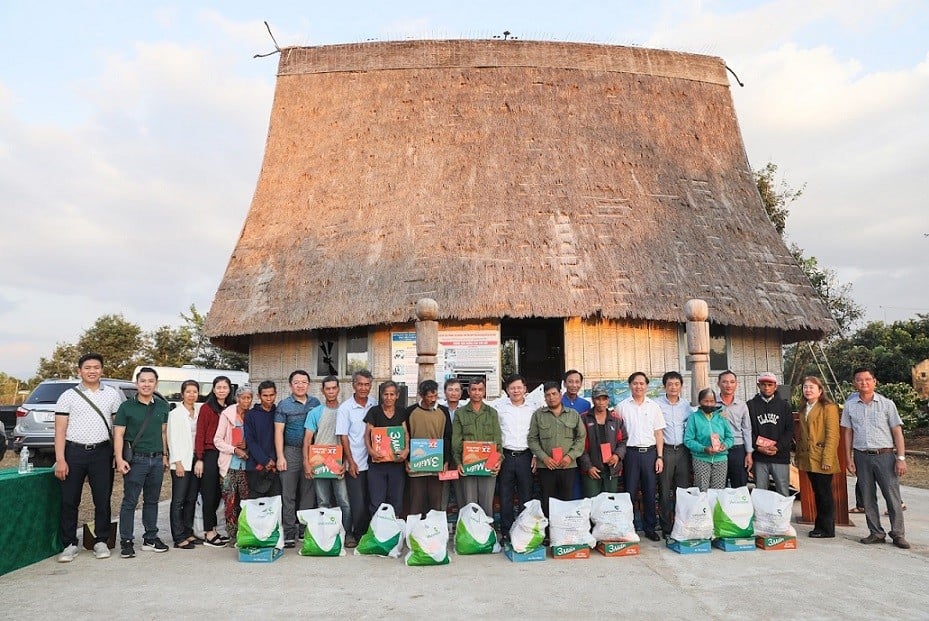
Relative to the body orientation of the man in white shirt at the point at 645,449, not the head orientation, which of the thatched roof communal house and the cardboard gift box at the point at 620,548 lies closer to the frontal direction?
the cardboard gift box

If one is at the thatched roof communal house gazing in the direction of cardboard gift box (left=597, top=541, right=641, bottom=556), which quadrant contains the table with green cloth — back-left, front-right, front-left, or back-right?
front-right

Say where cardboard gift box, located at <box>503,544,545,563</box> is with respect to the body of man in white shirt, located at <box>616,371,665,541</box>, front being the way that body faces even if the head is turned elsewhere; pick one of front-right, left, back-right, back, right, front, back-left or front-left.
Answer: front-right

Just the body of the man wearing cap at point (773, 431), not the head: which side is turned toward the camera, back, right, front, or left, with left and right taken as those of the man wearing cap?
front

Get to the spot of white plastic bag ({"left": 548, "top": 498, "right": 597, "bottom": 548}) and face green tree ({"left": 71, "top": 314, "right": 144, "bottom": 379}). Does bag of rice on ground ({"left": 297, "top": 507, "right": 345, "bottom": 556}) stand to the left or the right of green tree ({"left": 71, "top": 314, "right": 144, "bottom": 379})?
left

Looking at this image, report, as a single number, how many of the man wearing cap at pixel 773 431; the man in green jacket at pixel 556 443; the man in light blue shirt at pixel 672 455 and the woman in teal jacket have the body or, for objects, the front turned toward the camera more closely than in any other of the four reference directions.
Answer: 4

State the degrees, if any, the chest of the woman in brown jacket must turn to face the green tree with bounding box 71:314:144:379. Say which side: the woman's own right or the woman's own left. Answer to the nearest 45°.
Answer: approximately 90° to the woman's own right

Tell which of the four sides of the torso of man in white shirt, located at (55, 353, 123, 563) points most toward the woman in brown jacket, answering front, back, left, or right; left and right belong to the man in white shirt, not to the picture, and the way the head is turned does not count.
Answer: left

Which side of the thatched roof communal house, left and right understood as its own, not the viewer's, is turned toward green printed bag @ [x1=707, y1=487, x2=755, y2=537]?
front

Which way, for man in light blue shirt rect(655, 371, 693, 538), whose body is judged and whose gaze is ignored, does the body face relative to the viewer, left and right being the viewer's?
facing the viewer

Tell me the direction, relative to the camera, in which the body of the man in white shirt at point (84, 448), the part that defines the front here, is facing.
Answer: toward the camera

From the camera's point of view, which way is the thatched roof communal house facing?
toward the camera

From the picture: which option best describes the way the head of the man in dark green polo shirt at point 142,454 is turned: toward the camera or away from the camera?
toward the camera
